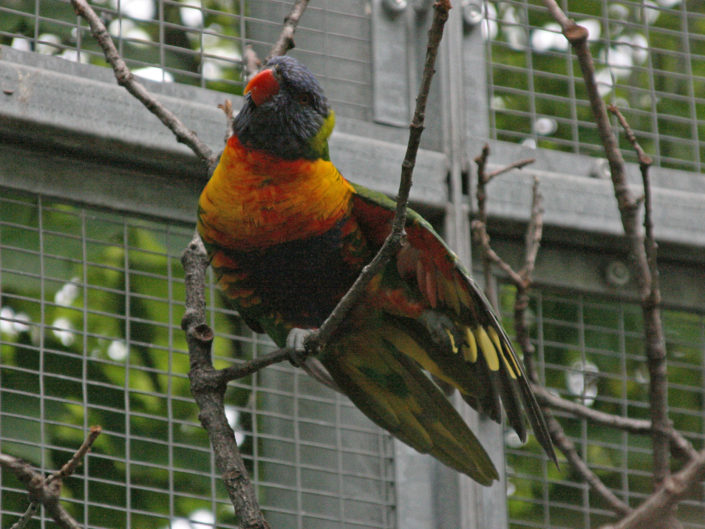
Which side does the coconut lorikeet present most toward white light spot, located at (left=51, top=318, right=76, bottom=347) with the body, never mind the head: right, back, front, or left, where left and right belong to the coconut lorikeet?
right

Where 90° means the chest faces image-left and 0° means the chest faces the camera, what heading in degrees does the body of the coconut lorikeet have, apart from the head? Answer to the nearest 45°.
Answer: approximately 45°
